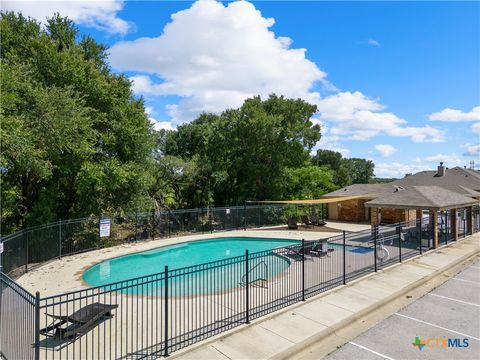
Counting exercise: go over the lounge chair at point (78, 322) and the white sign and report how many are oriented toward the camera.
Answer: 1

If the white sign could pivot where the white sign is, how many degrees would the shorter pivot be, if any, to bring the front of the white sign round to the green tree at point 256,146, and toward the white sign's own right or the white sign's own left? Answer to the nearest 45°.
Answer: approximately 135° to the white sign's own left

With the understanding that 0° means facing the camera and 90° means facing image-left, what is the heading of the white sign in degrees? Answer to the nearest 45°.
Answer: approximately 0°

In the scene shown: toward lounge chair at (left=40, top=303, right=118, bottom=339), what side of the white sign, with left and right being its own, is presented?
front

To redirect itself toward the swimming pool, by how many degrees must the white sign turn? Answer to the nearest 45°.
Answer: approximately 45° to its left
